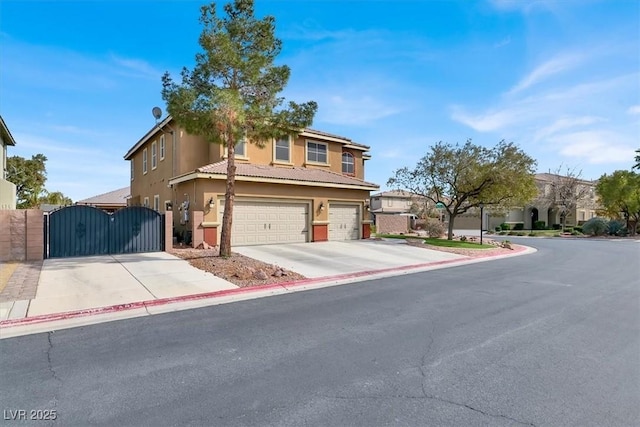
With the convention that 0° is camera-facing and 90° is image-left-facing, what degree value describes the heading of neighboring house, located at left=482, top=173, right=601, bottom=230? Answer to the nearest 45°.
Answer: approximately 0°

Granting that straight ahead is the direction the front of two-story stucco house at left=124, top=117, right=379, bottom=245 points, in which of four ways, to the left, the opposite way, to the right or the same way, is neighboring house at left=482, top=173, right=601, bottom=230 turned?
to the right

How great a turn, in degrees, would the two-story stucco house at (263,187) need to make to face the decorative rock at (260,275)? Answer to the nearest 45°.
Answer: approximately 45° to its right

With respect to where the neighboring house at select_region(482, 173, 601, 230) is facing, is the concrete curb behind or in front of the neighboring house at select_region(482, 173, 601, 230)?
in front

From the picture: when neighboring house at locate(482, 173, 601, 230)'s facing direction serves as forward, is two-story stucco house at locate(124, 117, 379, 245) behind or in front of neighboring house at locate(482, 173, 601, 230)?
in front

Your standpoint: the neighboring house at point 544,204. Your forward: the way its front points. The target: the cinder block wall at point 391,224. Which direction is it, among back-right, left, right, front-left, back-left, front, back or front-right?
front-right

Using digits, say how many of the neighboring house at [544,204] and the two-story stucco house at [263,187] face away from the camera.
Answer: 0

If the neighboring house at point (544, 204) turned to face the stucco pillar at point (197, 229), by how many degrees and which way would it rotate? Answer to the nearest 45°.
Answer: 0° — it already faces it

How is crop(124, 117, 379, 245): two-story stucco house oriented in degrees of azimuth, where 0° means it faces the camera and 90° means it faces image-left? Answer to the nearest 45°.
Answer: approximately 315°

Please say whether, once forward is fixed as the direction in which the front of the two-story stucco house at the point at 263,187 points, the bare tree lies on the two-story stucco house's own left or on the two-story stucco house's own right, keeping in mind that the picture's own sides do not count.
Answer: on the two-story stucco house's own left

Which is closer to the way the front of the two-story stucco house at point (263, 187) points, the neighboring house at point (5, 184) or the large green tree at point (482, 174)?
the large green tree

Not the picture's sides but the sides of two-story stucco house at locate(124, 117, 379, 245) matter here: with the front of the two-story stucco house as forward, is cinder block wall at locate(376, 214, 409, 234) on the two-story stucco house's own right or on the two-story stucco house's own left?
on the two-story stucco house's own left

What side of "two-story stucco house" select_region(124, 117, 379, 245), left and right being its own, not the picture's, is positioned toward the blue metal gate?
right

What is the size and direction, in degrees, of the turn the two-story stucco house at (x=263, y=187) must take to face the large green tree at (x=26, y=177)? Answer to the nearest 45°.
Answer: approximately 180°

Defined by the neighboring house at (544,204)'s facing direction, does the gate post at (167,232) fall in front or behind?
in front

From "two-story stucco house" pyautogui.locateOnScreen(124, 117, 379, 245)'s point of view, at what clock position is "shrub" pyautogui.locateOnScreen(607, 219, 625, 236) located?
The shrub is roughly at 10 o'clock from the two-story stucco house.
